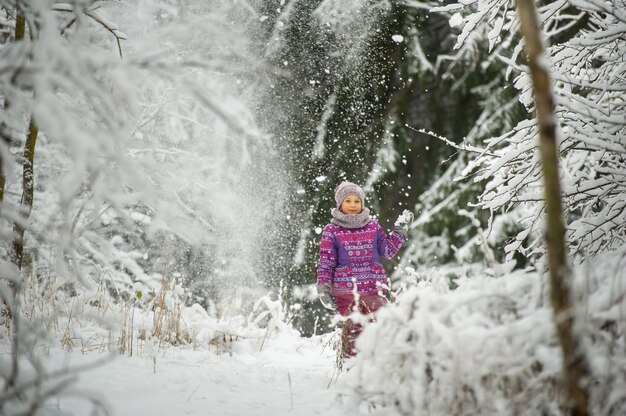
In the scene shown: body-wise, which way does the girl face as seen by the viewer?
toward the camera

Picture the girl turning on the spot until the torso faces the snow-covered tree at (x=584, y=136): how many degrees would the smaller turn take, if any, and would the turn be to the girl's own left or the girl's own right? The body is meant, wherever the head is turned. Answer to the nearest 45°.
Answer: approximately 45° to the girl's own left

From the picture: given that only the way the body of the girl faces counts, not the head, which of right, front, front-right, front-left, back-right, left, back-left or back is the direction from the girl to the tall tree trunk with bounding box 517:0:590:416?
front

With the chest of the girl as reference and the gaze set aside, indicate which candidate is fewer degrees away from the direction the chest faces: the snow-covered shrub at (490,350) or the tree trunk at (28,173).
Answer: the snow-covered shrub

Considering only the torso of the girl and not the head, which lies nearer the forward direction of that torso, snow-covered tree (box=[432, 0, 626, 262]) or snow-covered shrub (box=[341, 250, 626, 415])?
the snow-covered shrub

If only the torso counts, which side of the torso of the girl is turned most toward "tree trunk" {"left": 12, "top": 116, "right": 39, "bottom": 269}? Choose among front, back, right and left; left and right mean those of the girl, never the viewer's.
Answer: right

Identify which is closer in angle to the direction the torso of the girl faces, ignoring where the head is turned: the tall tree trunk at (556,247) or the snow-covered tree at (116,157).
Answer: the tall tree trunk

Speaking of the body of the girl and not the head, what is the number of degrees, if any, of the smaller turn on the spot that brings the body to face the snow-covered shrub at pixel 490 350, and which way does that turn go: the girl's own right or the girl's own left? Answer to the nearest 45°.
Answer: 0° — they already face it

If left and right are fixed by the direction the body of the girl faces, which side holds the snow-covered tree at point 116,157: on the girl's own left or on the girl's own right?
on the girl's own right
